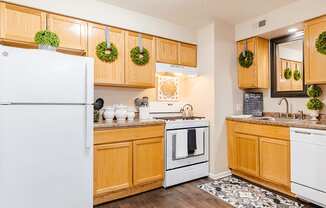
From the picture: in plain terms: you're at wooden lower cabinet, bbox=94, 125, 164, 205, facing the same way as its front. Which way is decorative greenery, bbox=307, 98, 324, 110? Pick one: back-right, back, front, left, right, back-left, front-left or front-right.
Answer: front-left

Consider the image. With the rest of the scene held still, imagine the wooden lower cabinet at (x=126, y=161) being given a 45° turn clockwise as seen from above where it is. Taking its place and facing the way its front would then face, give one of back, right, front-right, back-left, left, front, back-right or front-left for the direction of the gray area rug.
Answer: left

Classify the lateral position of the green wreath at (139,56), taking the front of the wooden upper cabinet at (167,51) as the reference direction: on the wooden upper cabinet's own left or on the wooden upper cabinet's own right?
on the wooden upper cabinet's own right

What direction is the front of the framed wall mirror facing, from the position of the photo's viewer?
facing the viewer and to the left of the viewer

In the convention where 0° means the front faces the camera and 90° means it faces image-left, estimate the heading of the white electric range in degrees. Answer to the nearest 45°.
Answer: approximately 315°

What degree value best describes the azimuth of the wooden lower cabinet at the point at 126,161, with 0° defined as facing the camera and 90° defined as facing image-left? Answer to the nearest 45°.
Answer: approximately 315°

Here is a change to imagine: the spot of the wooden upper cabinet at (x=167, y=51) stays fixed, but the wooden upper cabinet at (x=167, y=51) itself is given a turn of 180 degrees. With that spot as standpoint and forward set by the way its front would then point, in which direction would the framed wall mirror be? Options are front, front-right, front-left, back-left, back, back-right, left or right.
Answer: back-right

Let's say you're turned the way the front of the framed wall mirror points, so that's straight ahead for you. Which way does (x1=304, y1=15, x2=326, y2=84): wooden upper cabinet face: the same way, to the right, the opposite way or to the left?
the same way

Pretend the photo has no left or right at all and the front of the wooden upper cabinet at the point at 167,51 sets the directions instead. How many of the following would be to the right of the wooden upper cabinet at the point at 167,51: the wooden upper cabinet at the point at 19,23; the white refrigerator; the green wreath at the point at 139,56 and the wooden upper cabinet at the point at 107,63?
4
